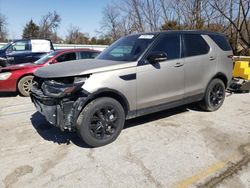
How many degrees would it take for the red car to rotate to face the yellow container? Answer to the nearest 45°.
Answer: approximately 135° to its left

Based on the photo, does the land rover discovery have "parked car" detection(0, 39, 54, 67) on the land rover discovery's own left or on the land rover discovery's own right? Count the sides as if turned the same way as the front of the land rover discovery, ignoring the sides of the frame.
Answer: on the land rover discovery's own right

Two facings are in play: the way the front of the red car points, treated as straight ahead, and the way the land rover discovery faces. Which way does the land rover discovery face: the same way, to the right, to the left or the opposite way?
the same way

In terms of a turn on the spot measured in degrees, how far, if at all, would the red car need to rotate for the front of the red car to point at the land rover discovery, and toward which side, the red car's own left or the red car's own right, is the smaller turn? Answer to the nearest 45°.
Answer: approximately 90° to the red car's own left

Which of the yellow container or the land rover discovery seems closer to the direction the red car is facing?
the land rover discovery

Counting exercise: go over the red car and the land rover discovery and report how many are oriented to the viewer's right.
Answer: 0

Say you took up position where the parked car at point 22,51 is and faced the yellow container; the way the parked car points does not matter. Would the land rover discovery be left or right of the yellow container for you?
right

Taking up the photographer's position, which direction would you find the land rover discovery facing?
facing the viewer and to the left of the viewer

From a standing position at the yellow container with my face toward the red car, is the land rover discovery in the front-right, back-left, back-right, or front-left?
front-left

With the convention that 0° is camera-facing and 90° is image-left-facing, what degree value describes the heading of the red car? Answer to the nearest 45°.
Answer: approximately 45°

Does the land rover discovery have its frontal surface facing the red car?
no

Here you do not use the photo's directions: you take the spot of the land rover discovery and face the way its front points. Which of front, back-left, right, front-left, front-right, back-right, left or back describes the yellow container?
back
